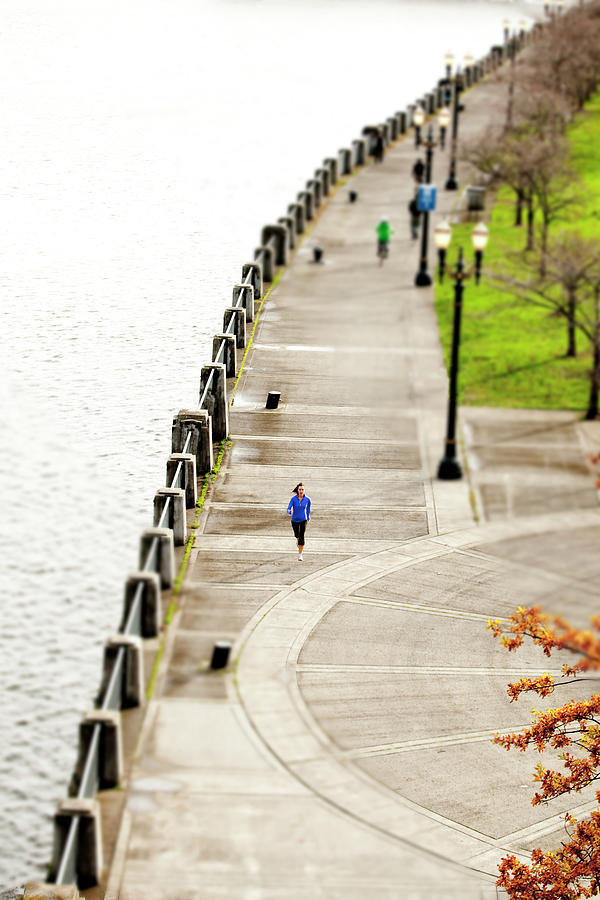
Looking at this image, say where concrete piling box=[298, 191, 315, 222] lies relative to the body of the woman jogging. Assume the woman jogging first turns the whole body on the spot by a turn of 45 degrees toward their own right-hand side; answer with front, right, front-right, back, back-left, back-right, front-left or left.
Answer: back-right

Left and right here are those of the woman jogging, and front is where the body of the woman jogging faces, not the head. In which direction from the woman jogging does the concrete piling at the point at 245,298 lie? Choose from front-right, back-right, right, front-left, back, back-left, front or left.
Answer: back

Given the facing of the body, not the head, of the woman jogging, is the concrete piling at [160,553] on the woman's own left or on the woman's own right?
on the woman's own right

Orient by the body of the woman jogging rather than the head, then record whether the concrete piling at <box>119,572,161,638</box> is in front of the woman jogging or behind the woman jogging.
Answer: in front

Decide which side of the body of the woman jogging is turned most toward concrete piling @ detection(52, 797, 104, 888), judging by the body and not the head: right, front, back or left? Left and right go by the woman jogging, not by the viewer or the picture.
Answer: front

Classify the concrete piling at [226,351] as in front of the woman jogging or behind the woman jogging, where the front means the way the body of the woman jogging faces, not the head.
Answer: behind

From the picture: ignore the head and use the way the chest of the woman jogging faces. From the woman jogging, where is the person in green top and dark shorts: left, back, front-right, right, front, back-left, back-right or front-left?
back

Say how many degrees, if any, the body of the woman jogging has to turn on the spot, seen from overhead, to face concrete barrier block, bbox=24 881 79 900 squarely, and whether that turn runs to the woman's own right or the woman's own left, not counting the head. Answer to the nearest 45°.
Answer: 0° — they already face it

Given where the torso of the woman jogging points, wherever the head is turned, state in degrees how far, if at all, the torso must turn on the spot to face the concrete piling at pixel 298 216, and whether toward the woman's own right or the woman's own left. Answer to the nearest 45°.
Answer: approximately 180°

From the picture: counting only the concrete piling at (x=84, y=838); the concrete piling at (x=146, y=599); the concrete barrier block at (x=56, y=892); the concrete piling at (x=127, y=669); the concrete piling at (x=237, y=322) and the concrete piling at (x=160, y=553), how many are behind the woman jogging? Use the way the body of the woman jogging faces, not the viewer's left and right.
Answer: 1

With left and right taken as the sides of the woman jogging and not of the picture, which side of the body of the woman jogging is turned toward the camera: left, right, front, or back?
front

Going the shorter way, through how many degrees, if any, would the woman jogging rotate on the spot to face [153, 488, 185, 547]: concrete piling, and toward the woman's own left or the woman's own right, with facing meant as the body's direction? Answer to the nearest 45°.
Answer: approximately 90° to the woman's own right

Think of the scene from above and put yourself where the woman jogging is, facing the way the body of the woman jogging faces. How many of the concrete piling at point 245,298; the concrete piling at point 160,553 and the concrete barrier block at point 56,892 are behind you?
1

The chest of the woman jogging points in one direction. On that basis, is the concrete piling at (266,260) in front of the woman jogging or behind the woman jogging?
behind
